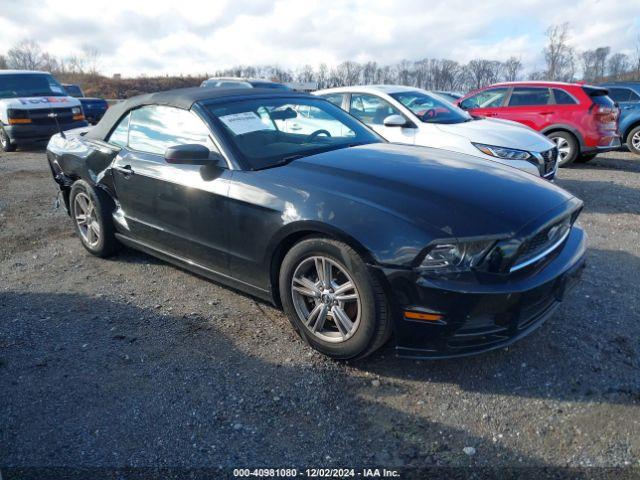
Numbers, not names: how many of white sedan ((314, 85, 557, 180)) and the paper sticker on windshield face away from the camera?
0

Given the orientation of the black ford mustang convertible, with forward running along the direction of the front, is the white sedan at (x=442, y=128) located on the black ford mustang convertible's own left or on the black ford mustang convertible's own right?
on the black ford mustang convertible's own left

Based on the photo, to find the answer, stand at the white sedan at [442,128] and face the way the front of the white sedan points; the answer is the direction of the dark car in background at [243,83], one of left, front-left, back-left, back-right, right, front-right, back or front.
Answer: back

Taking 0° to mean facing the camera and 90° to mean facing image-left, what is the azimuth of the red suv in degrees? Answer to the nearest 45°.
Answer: approximately 135°

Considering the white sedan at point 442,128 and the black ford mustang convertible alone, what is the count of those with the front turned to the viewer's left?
0

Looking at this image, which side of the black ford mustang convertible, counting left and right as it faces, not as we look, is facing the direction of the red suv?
left

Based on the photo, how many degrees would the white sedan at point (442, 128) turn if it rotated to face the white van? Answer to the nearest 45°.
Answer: approximately 135° to its right

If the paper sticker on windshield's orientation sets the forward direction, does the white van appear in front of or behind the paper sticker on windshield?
behind

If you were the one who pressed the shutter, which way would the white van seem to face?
facing the viewer and to the right of the viewer
